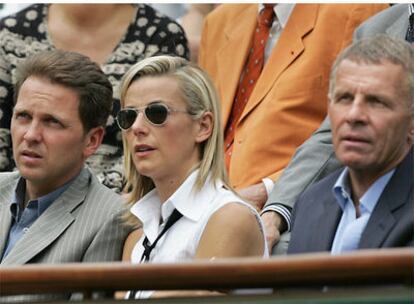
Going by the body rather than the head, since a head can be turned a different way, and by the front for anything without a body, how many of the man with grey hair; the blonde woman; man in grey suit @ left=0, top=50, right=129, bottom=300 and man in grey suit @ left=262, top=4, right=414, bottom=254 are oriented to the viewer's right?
0

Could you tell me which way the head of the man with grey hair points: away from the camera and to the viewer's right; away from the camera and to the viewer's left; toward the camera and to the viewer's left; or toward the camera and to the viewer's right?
toward the camera and to the viewer's left

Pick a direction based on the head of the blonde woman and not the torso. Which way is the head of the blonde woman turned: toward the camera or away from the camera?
toward the camera

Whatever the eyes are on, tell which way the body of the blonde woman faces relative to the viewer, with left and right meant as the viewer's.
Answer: facing the viewer and to the left of the viewer

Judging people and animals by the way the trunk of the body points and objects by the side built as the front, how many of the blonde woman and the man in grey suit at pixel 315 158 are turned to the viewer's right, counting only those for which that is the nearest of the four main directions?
0

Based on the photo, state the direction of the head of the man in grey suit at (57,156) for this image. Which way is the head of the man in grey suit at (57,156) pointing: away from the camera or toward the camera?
toward the camera

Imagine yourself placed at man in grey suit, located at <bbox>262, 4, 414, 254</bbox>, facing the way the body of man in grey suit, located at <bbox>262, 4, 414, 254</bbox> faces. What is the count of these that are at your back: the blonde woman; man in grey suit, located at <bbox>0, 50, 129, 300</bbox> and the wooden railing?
0

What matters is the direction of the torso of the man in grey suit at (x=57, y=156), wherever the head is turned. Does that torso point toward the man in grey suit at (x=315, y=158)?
no

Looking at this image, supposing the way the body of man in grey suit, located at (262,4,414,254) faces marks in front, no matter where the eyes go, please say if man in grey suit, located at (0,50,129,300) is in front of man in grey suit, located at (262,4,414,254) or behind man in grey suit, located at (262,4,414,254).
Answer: in front
